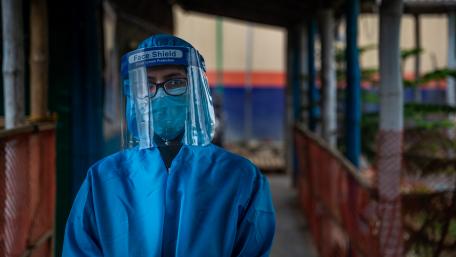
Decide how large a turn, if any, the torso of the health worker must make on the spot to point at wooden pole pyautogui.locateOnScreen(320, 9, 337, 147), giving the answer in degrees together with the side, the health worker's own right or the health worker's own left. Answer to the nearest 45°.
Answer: approximately 135° to the health worker's own left

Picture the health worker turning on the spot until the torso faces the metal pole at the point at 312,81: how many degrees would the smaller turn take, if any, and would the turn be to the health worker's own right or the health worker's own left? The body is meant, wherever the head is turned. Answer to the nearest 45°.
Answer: approximately 180°

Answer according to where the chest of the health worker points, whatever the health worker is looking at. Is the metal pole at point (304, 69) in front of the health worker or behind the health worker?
behind

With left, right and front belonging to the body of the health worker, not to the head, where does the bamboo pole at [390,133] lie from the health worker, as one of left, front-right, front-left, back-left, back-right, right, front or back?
back-left

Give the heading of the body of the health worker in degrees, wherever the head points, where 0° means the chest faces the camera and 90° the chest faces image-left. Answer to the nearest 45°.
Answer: approximately 0°

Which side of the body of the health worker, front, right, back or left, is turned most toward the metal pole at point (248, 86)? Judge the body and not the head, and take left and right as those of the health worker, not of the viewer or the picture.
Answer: back

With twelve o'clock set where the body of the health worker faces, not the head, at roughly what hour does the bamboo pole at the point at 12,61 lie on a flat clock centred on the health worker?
The bamboo pole is roughly at 5 o'clock from the health worker.

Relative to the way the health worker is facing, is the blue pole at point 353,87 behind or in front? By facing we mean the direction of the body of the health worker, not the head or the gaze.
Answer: behind

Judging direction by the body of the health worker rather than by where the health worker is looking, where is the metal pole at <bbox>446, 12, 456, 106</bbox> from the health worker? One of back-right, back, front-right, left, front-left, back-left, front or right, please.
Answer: back-left
